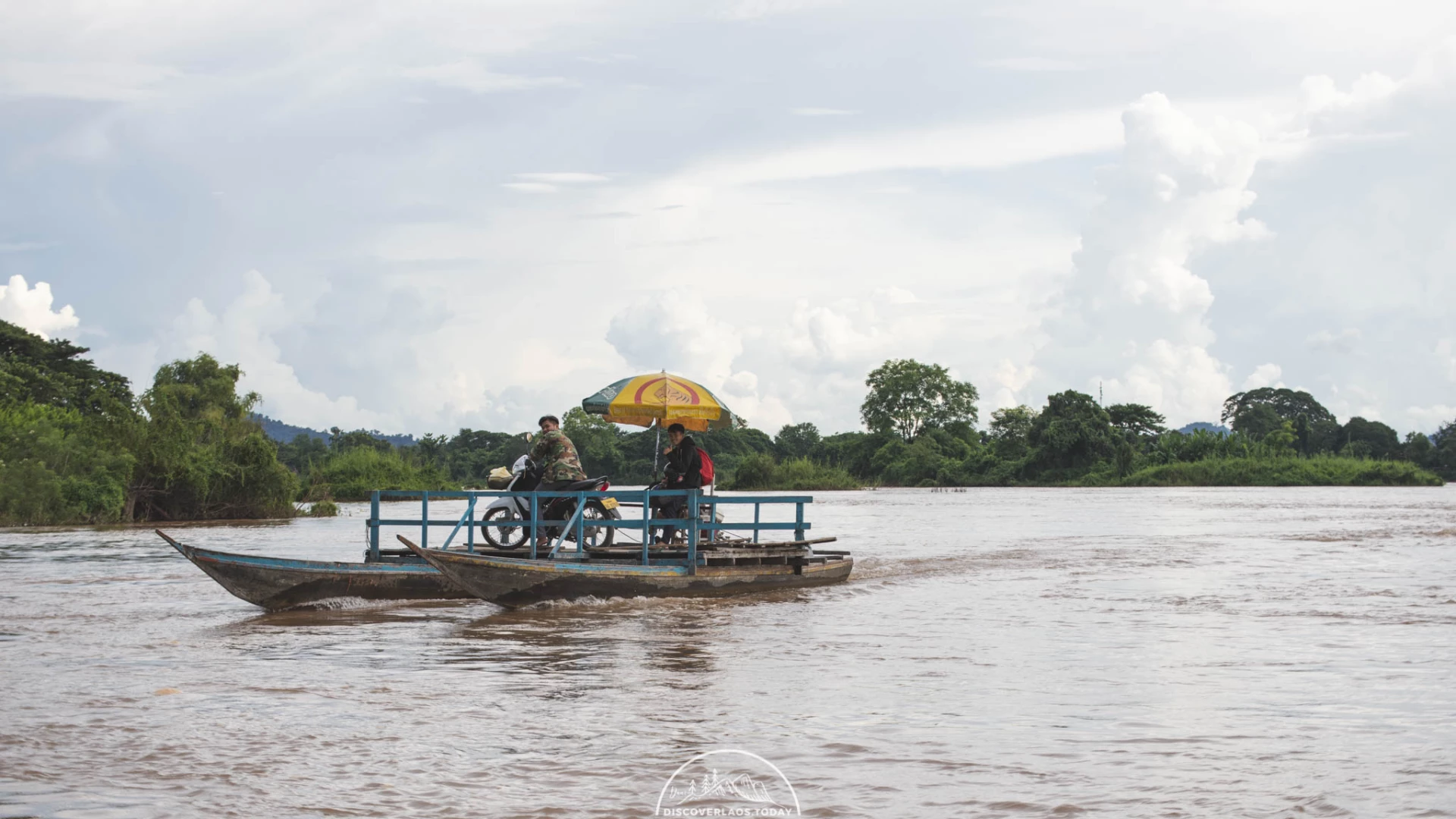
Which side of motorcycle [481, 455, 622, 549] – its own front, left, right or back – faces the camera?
left

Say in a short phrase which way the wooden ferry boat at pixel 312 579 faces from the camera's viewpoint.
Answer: facing to the left of the viewer

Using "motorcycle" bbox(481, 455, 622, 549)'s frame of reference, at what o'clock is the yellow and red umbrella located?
The yellow and red umbrella is roughly at 6 o'clock from the motorcycle.

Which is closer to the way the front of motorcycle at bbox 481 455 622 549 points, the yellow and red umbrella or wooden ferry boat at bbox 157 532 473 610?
the wooden ferry boat

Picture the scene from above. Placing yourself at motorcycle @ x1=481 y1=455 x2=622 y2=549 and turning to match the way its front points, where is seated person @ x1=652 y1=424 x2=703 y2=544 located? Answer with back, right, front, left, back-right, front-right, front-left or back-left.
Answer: back

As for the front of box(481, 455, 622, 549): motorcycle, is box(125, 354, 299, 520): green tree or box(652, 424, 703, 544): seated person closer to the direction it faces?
the green tree

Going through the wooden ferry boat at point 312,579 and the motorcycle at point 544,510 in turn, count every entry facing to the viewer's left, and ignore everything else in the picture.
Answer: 2

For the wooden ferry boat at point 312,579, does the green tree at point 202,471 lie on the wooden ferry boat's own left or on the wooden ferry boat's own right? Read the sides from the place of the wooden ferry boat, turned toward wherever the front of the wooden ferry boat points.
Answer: on the wooden ferry boat's own right
